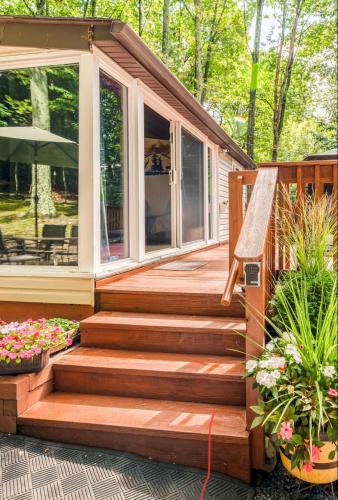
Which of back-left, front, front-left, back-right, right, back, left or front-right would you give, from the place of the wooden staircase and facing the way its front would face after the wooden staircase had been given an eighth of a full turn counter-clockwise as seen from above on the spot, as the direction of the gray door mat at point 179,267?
back-left

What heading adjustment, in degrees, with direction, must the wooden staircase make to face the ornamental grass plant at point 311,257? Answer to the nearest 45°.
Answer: approximately 90° to its left

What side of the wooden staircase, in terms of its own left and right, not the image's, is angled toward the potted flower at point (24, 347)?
right

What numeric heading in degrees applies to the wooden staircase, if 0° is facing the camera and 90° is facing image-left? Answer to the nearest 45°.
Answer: approximately 0°
